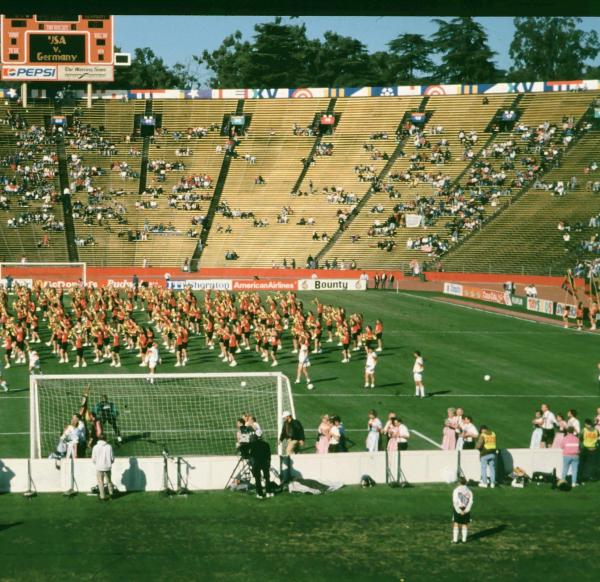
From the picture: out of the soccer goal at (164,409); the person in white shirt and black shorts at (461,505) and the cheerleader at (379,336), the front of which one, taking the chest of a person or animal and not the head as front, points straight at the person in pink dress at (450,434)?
the person in white shirt and black shorts

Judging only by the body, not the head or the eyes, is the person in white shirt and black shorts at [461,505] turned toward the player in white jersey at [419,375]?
yes

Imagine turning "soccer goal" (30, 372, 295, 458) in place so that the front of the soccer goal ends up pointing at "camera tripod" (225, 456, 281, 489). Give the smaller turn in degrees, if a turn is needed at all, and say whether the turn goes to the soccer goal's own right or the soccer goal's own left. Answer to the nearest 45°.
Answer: approximately 180°

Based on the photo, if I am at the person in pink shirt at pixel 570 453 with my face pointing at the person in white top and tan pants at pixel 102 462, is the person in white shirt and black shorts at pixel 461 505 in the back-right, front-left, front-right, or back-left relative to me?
front-left

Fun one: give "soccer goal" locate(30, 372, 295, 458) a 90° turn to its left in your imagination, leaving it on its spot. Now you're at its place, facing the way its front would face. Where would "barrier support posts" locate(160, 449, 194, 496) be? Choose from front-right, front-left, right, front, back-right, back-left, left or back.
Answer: left

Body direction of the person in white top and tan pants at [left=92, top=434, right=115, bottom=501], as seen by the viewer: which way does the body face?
away from the camera

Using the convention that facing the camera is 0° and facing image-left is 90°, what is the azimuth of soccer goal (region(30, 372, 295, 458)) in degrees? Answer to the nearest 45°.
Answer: approximately 180°

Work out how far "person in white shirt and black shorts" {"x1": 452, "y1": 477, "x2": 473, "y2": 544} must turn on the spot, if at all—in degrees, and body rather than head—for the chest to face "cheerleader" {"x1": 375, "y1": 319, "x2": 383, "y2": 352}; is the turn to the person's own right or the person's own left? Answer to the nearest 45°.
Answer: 0° — they already face them

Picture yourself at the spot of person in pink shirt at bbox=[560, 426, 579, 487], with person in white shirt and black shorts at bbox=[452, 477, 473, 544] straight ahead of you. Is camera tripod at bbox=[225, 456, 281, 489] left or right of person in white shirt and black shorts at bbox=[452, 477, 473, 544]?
right

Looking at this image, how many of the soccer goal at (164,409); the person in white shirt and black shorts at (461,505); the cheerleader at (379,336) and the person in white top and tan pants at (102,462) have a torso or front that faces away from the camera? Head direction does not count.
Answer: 3

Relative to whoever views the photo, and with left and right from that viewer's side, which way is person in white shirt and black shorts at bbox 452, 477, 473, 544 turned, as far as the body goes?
facing away from the viewer

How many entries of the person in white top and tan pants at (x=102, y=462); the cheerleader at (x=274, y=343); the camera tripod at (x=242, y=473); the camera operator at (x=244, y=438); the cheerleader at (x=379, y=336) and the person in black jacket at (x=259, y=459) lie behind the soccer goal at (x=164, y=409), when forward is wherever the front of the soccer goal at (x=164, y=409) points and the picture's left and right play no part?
4
